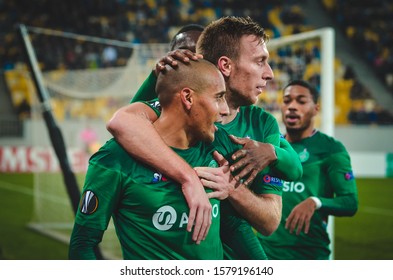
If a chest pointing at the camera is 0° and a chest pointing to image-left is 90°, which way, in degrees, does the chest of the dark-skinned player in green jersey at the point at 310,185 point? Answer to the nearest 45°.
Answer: approximately 45°

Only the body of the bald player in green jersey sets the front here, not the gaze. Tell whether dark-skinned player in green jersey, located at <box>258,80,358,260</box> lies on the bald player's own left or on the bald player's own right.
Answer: on the bald player's own left

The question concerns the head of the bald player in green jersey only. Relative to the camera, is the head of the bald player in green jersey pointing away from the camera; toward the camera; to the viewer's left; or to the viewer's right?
to the viewer's right

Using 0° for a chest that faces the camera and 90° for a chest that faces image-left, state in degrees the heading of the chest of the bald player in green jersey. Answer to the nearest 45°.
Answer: approximately 315°

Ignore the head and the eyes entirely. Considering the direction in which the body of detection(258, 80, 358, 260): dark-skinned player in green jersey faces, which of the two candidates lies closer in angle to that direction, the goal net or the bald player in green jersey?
the bald player in green jersey
